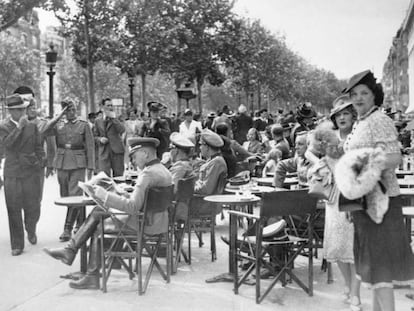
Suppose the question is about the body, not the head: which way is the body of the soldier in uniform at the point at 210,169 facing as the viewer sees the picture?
to the viewer's left

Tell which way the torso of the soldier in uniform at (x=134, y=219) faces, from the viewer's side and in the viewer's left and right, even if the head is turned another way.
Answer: facing to the left of the viewer

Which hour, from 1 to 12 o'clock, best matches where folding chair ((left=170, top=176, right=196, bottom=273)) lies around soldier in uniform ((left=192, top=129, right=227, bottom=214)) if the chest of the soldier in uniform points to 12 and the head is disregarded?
The folding chair is roughly at 10 o'clock from the soldier in uniform.

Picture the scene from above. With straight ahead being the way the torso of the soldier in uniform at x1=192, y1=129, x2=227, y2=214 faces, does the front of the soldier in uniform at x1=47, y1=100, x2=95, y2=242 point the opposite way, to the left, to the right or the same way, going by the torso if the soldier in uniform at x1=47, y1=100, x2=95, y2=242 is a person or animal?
to the left

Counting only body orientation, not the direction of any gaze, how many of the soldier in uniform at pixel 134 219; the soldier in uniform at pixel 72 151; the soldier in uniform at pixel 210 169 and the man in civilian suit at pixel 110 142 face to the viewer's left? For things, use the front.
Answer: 2

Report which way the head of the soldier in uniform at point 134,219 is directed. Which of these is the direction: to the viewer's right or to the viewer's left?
to the viewer's left

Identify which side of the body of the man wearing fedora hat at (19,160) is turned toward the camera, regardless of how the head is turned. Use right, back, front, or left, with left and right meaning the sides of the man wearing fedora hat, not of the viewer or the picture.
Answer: front

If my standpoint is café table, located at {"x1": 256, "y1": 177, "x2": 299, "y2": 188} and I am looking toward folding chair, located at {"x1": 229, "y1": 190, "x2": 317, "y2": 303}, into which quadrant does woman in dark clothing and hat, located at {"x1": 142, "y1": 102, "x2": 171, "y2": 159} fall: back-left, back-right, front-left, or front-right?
back-right

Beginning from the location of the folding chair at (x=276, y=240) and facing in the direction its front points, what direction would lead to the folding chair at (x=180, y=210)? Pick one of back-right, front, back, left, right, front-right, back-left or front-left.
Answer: front

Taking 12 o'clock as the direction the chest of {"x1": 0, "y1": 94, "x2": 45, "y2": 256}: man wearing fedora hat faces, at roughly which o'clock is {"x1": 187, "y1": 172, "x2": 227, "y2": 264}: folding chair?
The folding chair is roughly at 10 o'clock from the man wearing fedora hat.

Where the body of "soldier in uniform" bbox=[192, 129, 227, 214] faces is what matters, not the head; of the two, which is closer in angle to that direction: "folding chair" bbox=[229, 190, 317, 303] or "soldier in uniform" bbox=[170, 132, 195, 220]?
the soldier in uniform

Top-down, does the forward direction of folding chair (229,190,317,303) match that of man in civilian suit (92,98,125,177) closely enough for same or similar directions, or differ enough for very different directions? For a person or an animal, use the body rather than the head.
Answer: very different directions

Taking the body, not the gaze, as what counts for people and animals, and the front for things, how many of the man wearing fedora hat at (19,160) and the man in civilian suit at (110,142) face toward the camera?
2

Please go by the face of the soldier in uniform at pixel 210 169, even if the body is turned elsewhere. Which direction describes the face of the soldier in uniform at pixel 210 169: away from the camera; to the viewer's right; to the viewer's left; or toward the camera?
to the viewer's left

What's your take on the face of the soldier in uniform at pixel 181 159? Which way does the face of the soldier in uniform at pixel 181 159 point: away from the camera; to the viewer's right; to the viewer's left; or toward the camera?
to the viewer's left

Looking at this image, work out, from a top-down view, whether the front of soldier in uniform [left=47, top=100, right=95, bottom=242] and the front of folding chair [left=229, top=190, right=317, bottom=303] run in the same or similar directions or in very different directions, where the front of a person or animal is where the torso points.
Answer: very different directions

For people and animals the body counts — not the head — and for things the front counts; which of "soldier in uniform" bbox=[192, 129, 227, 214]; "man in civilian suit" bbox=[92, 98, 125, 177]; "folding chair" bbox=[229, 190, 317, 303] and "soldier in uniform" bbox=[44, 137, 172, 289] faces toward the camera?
"man in civilian suit" bbox=[92, 98, 125, 177]

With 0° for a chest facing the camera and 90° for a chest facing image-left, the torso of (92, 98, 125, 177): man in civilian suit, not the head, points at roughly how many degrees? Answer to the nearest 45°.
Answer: approximately 0°

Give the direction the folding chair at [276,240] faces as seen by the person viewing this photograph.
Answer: facing away from the viewer and to the left of the viewer

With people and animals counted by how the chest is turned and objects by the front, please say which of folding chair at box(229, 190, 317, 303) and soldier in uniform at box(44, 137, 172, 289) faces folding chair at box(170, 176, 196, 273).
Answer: folding chair at box(229, 190, 317, 303)
